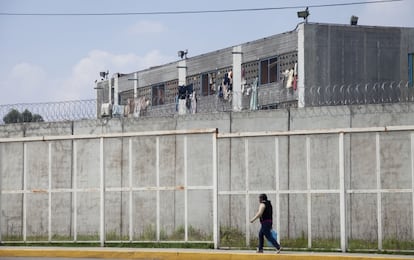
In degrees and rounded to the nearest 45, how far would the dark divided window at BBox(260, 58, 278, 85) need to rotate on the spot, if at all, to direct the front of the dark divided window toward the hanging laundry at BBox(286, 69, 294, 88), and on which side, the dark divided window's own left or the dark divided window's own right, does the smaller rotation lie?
approximately 90° to the dark divided window's own left

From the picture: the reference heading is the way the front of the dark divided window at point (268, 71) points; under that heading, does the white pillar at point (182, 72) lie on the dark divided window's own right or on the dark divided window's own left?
on the dark divided window's own right

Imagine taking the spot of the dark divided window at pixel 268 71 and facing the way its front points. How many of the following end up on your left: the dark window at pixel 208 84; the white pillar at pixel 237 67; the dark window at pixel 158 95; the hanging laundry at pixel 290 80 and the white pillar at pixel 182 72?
1

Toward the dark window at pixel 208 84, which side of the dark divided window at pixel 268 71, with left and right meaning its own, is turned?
right

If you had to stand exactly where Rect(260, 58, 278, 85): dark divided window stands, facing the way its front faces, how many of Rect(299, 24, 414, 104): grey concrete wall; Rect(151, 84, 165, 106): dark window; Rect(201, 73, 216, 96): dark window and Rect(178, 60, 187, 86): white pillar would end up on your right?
3

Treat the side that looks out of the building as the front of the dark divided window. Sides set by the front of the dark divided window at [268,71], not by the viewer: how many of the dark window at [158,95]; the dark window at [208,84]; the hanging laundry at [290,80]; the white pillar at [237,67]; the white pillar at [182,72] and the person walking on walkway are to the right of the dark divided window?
4

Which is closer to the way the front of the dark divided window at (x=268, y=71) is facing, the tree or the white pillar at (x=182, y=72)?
the tree

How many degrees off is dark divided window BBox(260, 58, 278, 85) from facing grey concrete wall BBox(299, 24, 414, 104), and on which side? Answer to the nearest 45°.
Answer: approximately 90° to its left

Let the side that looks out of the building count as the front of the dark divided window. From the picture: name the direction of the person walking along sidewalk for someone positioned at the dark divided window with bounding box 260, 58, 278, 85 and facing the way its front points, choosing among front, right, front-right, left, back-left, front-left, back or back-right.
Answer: front-left

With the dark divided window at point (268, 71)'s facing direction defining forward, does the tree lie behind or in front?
in front

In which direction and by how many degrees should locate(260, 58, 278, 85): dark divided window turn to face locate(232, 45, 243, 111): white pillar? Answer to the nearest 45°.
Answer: approximately 90° to its right
